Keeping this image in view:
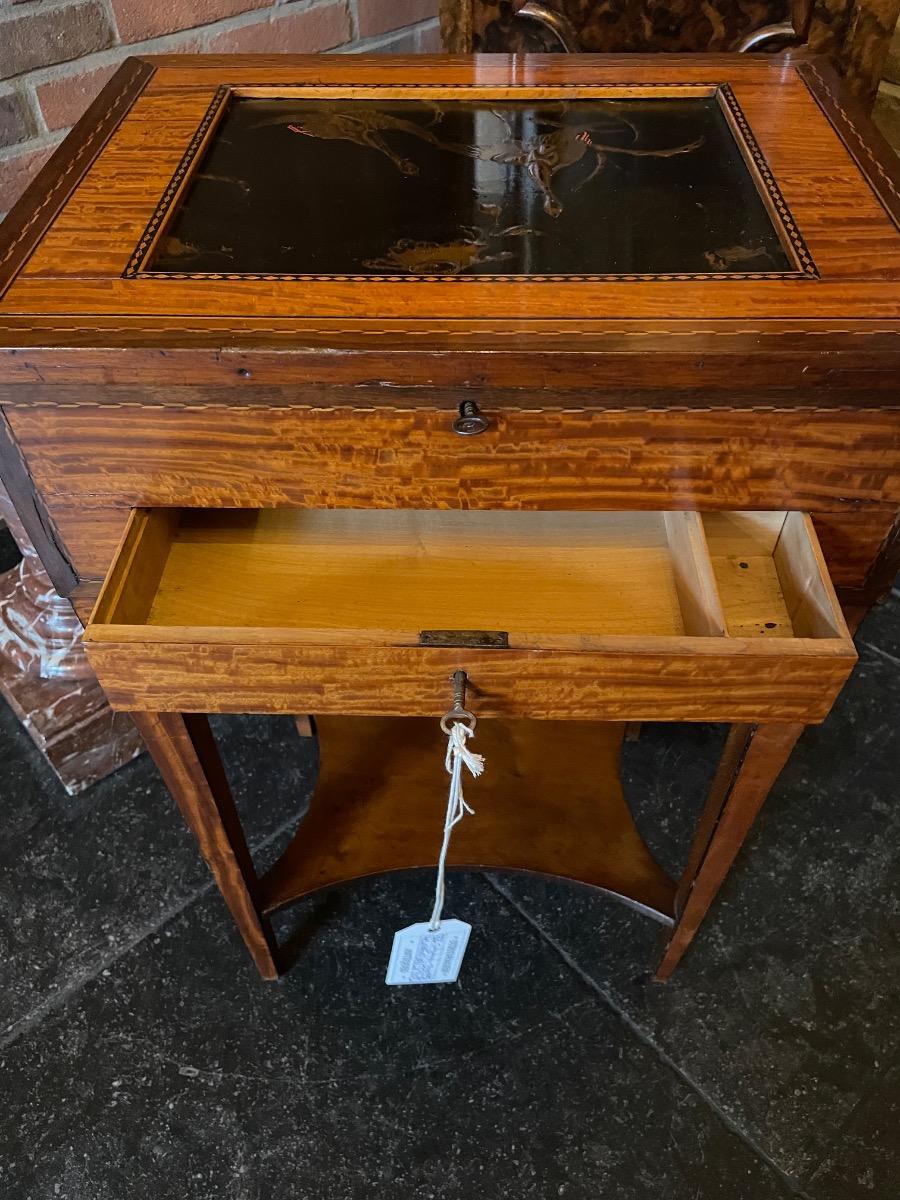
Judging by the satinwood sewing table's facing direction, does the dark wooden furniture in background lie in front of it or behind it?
behind

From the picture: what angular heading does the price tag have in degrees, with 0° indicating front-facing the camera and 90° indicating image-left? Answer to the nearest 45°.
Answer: approximately 0°

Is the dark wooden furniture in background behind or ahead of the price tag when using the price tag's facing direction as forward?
behind
